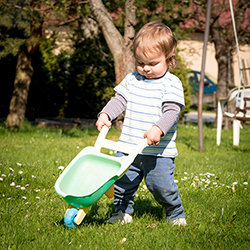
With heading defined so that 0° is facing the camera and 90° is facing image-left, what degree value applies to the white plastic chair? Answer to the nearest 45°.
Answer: approximately 135°

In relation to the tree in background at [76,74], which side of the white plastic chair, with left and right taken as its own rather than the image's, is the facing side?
front
